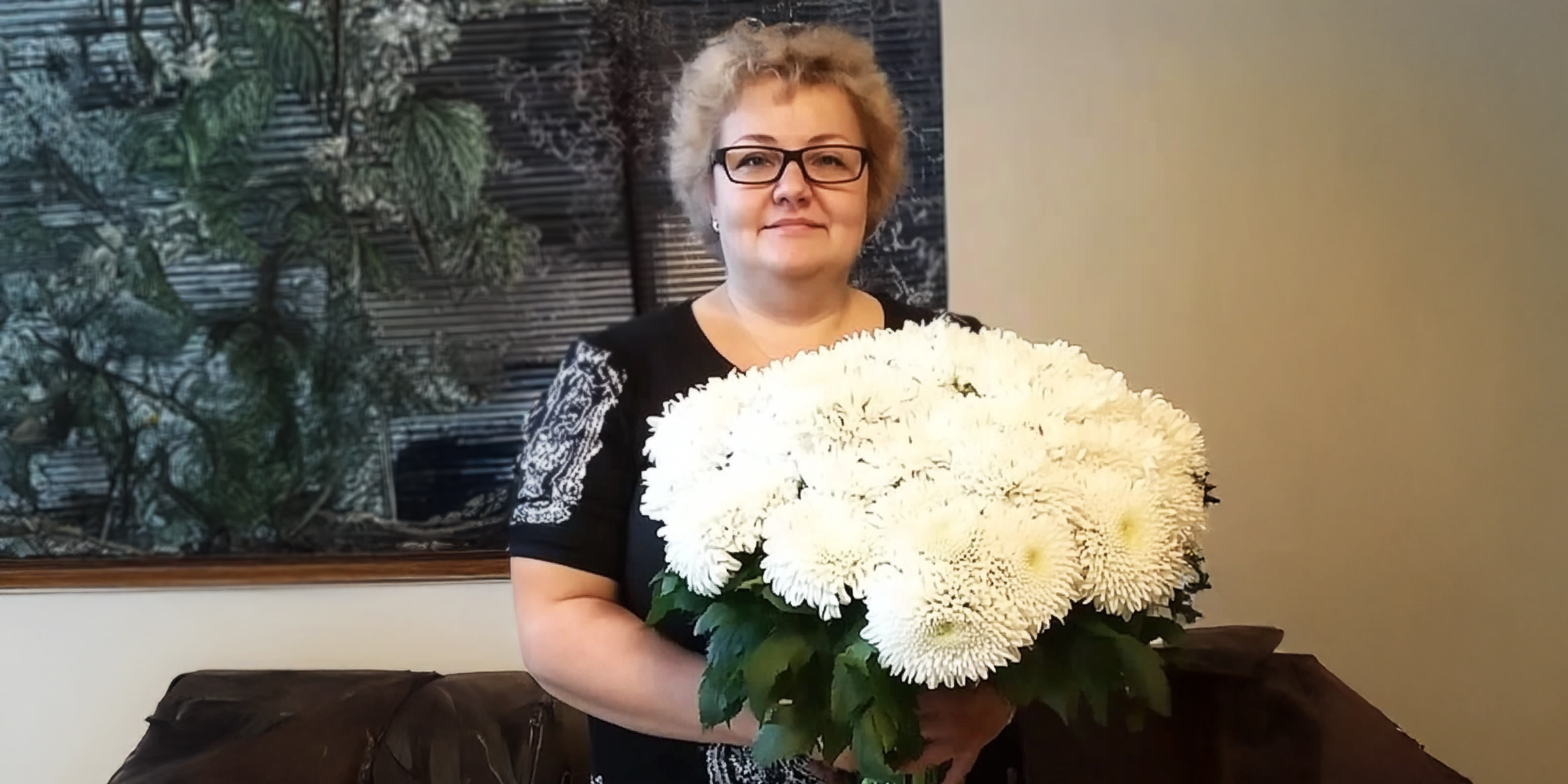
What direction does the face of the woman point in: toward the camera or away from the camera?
toward the camera

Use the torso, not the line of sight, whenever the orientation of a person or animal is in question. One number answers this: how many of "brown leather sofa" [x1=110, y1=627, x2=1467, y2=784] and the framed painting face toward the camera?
2

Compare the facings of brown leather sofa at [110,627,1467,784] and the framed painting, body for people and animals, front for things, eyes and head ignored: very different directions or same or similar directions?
same or similar directions

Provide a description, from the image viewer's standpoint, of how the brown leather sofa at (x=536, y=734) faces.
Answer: facing the viewer

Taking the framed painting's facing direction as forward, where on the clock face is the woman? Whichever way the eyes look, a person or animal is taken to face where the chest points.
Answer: The woman is roughly at 11 o'clock from the framed painting.
